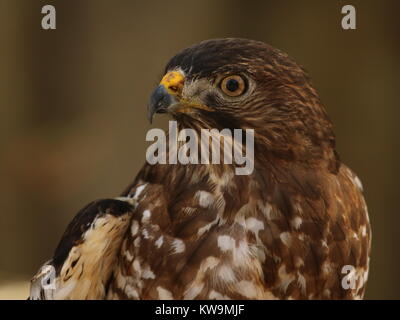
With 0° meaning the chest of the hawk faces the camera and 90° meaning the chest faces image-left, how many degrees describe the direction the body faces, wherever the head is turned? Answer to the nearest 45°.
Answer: approximately 45°
